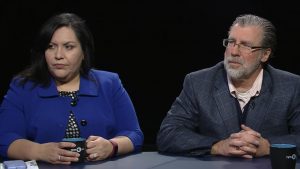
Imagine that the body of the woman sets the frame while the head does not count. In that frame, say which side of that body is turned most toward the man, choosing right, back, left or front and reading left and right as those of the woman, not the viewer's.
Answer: left

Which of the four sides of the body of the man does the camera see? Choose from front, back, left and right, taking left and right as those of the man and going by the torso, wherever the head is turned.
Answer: front

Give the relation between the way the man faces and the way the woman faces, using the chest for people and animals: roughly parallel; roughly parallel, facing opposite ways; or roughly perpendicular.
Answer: roughly parallel

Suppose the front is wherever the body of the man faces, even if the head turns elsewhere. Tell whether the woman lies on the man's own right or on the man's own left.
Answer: on the man's own right

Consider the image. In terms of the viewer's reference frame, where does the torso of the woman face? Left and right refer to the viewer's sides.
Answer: facing the viewer

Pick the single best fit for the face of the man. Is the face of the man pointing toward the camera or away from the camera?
toward the camera

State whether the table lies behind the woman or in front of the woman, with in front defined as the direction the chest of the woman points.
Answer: in front

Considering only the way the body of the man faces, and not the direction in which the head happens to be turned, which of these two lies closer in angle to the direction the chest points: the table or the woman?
the table

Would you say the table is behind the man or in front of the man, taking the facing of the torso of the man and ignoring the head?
in front
